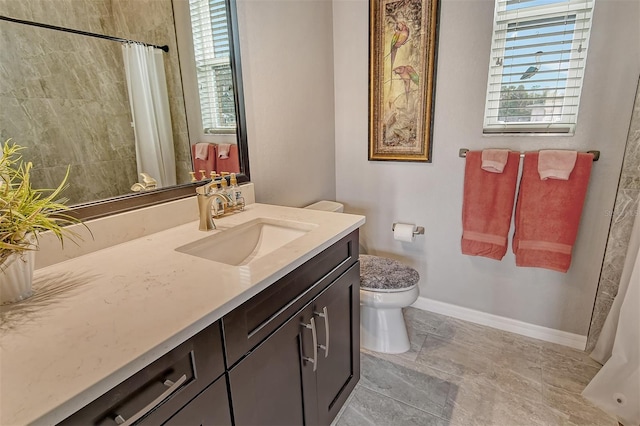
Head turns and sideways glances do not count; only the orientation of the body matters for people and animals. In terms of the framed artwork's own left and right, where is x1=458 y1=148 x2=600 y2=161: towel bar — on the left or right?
on its left

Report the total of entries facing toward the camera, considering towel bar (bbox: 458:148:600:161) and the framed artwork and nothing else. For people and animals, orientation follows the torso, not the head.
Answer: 2

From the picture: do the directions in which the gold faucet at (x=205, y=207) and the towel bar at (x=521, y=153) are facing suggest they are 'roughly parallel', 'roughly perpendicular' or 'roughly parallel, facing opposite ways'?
roughly perpendicular

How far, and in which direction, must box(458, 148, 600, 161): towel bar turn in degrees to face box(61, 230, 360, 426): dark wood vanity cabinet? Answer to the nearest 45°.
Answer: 0° — it already faces it

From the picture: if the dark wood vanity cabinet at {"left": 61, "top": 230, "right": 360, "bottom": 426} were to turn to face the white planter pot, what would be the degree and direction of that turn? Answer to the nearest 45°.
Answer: approximately 135° to its right

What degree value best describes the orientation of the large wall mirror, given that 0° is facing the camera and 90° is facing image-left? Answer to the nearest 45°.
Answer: approximately 315°

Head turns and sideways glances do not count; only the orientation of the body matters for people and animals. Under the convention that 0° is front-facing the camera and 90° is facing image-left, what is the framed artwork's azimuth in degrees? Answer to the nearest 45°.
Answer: approximately 0°

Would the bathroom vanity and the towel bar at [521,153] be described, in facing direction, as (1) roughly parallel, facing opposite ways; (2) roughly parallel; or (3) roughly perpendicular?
roughly perpendicular

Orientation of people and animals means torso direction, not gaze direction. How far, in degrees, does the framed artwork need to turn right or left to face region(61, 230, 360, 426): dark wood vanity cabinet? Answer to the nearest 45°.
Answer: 0° — it already faces it

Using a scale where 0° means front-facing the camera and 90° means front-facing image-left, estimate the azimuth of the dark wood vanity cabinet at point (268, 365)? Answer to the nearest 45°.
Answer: approximately 315°

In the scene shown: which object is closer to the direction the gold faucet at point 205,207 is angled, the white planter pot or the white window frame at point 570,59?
the white window frame
